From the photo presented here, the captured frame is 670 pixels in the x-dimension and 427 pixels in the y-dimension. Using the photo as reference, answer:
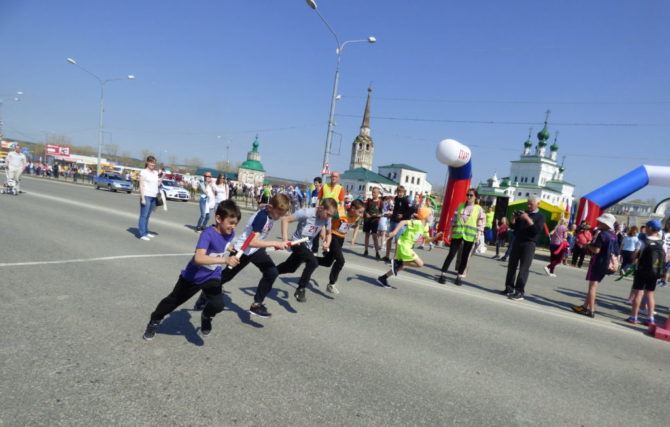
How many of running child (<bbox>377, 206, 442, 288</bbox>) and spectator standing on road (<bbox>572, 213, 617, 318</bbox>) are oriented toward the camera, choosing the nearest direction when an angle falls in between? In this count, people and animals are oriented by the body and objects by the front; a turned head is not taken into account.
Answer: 0

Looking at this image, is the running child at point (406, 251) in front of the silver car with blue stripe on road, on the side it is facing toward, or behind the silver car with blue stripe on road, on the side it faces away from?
in front

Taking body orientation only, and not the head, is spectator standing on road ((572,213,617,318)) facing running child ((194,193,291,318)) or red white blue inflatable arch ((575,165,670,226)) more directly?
the running child

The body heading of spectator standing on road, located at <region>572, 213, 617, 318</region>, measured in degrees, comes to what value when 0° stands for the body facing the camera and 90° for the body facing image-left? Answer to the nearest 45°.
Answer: approximately 90°

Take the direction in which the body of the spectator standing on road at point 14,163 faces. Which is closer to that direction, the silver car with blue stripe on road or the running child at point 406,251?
the running child

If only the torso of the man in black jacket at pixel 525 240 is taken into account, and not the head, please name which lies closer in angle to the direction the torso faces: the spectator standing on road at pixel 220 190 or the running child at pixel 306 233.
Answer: the running child

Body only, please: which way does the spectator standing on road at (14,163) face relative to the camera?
toward the camera
